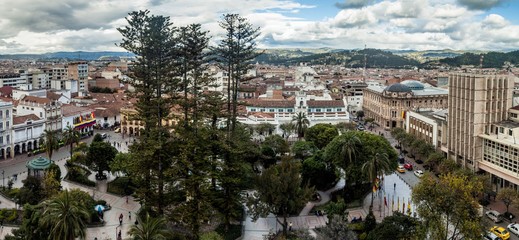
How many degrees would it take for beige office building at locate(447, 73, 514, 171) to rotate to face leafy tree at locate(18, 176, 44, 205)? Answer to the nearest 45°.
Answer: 0° — it already faces it

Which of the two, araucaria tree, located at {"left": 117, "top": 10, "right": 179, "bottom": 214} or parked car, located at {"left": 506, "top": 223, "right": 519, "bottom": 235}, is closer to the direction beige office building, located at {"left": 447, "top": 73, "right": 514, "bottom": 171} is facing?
the araucaria tree

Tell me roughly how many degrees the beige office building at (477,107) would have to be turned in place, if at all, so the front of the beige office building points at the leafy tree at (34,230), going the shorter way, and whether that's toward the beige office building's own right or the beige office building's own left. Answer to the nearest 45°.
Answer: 0° — it already faces it

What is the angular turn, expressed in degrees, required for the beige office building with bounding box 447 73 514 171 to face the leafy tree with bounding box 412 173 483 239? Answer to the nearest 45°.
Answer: approximately 45° to its left

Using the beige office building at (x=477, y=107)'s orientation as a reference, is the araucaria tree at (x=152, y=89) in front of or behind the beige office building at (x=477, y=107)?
in front

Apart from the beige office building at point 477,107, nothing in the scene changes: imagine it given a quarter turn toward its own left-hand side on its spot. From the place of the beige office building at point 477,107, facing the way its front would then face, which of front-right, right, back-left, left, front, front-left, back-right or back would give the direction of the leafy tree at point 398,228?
front-right

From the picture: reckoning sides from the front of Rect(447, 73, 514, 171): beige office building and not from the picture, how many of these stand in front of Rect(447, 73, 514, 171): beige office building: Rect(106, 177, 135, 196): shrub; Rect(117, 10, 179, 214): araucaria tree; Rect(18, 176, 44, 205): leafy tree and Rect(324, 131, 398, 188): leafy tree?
4

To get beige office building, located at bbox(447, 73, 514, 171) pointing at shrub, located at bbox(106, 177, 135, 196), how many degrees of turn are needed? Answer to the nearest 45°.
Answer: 0° — it already faces it

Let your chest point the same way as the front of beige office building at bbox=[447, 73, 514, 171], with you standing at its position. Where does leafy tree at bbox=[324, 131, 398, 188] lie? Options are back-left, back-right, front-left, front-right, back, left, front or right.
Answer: front

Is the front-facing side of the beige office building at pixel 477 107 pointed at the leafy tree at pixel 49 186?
yes

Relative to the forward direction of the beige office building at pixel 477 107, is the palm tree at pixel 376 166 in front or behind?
in front

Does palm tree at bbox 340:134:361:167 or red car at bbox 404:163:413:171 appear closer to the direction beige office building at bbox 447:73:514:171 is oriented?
the palm tree

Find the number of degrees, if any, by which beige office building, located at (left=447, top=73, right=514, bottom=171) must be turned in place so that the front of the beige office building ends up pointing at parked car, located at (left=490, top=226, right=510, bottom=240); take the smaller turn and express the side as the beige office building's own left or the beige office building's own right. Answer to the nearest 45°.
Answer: approximately 45° to the beige office building's own left

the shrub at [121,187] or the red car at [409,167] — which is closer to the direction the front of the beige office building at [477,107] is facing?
the shrub

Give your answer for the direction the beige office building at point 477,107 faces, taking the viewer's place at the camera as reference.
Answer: facing the viewer and to the left of the viewer

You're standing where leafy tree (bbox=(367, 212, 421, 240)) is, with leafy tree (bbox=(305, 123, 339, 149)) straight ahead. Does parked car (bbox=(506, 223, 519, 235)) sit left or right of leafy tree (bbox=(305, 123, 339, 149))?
right

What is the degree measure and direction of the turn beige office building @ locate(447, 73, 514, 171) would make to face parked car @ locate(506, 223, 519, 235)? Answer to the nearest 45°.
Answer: approximately 45° to its left

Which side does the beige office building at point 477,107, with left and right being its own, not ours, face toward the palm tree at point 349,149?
front
